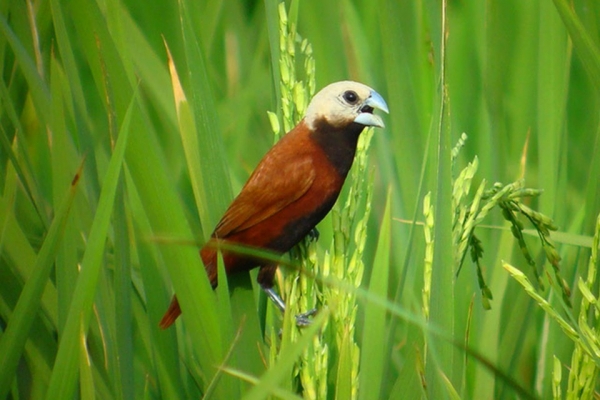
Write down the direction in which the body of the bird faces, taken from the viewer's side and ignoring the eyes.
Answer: to the viewer's right
